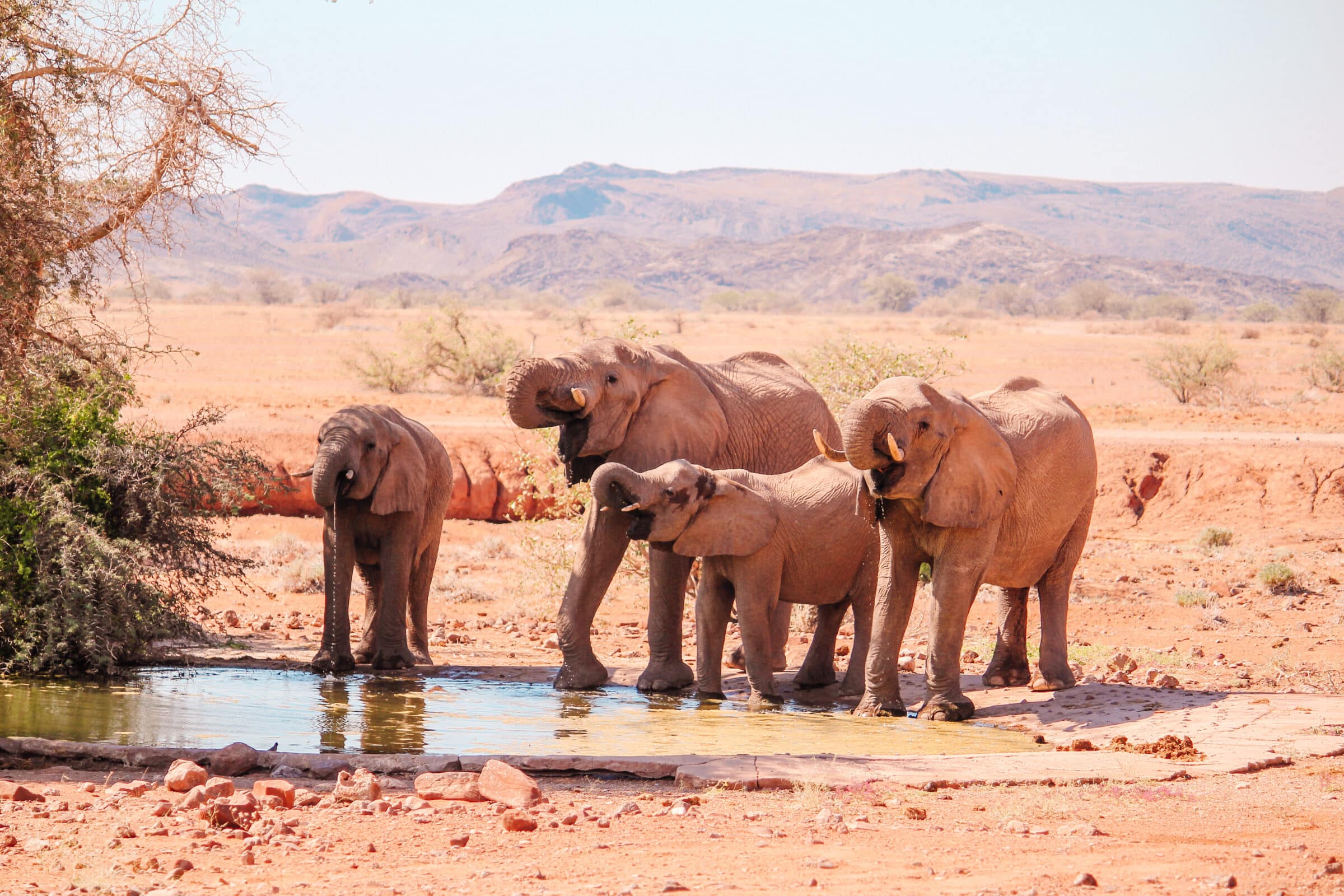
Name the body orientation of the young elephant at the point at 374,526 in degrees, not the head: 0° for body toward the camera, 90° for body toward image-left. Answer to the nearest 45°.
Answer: approximately 45°

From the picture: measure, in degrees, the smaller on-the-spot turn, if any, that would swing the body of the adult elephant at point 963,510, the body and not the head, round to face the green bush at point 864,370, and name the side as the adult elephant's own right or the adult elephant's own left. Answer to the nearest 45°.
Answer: approximately 135° to the adult elephant's own right

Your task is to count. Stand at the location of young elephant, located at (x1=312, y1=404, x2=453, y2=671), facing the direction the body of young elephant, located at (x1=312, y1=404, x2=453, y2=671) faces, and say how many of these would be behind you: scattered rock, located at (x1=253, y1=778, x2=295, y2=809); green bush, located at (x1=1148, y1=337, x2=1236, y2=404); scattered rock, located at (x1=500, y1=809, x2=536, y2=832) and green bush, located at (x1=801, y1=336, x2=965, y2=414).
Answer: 2

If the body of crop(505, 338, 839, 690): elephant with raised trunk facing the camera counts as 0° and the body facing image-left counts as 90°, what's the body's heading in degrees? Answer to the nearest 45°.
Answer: approximately 45°

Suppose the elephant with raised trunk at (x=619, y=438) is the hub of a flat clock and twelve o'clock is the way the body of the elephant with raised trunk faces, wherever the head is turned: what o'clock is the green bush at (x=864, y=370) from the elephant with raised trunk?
The green bush is roughly at 5 o'clock from the elephant with raised trunk.

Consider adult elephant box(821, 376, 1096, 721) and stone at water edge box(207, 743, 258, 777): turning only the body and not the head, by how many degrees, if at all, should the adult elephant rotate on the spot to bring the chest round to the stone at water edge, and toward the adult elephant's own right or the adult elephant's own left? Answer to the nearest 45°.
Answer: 0° — it already faces it

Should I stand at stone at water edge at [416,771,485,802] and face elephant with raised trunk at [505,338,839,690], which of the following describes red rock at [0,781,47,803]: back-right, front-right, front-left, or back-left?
back-left

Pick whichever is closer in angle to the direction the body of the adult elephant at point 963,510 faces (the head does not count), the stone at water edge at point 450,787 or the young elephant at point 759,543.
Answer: the stone at water edge

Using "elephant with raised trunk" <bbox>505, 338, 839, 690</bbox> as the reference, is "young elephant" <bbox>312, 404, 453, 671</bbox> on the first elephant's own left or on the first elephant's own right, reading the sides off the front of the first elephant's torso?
on the first elephant's own right

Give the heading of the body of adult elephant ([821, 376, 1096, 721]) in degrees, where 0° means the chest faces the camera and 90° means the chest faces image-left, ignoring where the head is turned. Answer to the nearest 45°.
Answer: approximately 45°
